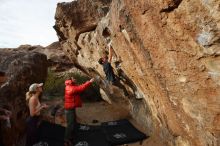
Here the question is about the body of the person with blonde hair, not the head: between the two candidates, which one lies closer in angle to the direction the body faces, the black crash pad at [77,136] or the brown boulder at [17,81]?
the black crash pad

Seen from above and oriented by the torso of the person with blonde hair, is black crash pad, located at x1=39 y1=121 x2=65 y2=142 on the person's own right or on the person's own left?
on the person's own left

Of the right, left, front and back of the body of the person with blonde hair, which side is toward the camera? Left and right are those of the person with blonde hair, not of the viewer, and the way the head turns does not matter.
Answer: right

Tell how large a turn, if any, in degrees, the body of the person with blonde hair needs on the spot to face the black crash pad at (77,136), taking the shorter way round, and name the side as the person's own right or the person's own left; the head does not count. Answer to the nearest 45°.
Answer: approximately 45° to the person's own left

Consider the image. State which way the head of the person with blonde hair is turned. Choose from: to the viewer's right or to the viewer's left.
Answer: to the viewer's right
